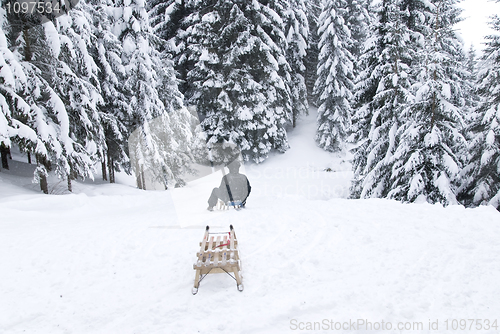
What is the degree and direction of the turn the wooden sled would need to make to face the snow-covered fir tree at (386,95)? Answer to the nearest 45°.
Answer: approximately 45° to its right

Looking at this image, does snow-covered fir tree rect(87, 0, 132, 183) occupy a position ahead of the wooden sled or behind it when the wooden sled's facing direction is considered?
ahead

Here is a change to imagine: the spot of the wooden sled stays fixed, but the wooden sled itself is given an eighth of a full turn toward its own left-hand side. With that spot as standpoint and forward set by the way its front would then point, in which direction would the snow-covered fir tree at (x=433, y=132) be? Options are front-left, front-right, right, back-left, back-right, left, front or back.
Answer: right

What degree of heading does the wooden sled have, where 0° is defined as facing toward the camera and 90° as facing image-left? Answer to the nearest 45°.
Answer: approximately 180°

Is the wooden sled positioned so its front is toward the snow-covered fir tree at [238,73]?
yes

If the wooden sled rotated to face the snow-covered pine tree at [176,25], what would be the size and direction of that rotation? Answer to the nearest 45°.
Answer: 0° — it already faces it

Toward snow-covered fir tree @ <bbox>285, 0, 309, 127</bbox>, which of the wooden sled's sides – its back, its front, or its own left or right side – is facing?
front

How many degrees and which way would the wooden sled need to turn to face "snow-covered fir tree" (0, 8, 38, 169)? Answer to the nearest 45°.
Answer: approximately 45° to its left

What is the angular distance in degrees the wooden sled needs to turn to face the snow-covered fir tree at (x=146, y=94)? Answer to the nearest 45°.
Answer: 0° — it already faces it

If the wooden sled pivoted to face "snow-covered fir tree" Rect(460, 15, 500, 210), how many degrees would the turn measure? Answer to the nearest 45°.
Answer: approximately 45° to its right
